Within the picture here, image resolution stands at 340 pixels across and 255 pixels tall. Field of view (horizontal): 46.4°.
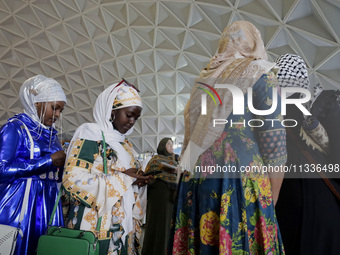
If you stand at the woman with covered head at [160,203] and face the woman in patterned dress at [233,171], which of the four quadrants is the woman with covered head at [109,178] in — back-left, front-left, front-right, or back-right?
front-right

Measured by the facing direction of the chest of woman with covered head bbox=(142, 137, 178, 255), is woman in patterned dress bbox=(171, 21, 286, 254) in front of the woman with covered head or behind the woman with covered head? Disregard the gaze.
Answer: in front

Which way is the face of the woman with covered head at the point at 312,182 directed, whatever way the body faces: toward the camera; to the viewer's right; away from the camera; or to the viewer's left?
away from the camera

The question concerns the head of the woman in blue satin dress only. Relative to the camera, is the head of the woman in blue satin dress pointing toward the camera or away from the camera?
toward the camera

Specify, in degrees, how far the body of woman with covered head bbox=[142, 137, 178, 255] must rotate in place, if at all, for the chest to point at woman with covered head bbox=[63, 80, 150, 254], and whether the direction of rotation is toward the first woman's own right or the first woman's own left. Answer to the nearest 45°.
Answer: approximately 45° to the first woman's own right

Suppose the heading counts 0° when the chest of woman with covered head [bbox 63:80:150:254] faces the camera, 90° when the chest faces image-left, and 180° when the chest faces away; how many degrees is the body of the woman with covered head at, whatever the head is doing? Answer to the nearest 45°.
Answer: approximately 315°

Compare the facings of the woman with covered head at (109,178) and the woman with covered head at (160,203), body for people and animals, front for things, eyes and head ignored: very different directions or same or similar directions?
same or similar directions

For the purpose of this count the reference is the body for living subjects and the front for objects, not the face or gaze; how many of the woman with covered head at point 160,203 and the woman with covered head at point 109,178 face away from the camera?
0

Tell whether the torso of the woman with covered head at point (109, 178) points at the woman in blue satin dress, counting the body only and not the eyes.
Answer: no

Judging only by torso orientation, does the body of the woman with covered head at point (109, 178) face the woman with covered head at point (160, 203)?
no

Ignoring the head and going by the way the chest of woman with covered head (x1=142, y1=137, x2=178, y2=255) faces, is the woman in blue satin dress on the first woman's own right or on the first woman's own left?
on the first woman's own right
